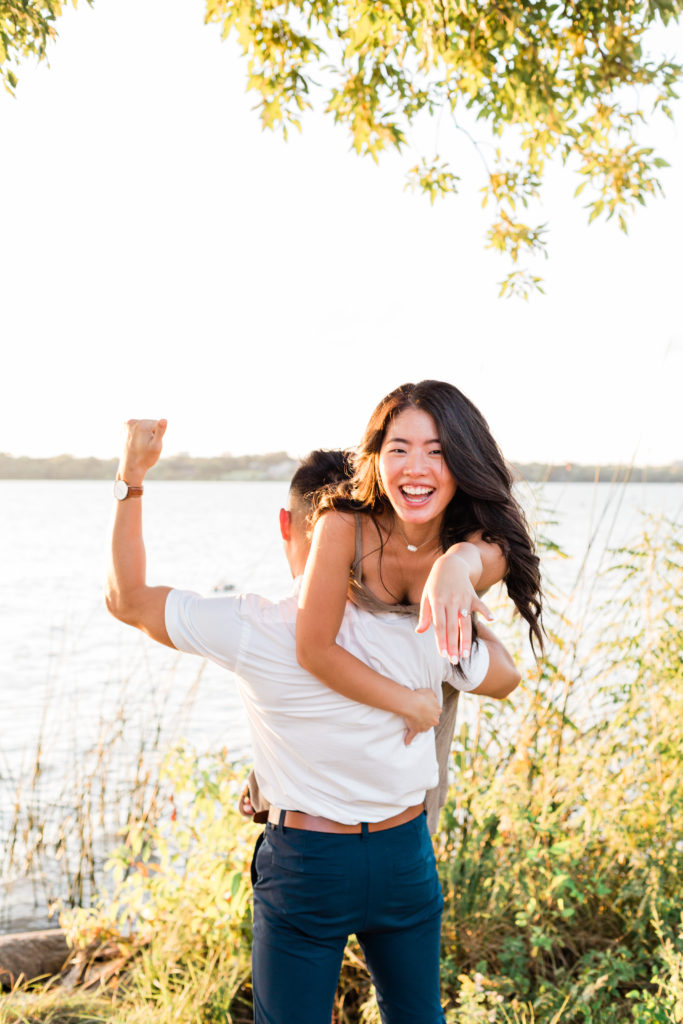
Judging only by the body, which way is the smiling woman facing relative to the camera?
toward the camera

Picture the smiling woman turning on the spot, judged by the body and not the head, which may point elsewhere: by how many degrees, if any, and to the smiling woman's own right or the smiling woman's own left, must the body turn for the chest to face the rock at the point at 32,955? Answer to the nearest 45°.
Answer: approximately 135° to the smiling woman's own right

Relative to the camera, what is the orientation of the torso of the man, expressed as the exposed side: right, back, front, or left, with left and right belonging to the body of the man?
back

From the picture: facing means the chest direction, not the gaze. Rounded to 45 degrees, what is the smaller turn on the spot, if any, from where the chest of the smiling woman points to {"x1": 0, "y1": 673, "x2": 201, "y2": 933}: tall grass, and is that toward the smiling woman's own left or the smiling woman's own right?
approximately 135° to the smiling woman's own right

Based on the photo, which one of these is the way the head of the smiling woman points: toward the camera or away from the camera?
toward the camera

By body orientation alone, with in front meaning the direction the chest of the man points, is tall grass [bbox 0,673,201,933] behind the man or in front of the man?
in front
